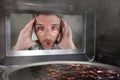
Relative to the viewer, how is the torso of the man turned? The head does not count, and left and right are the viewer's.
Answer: facing the viewer
